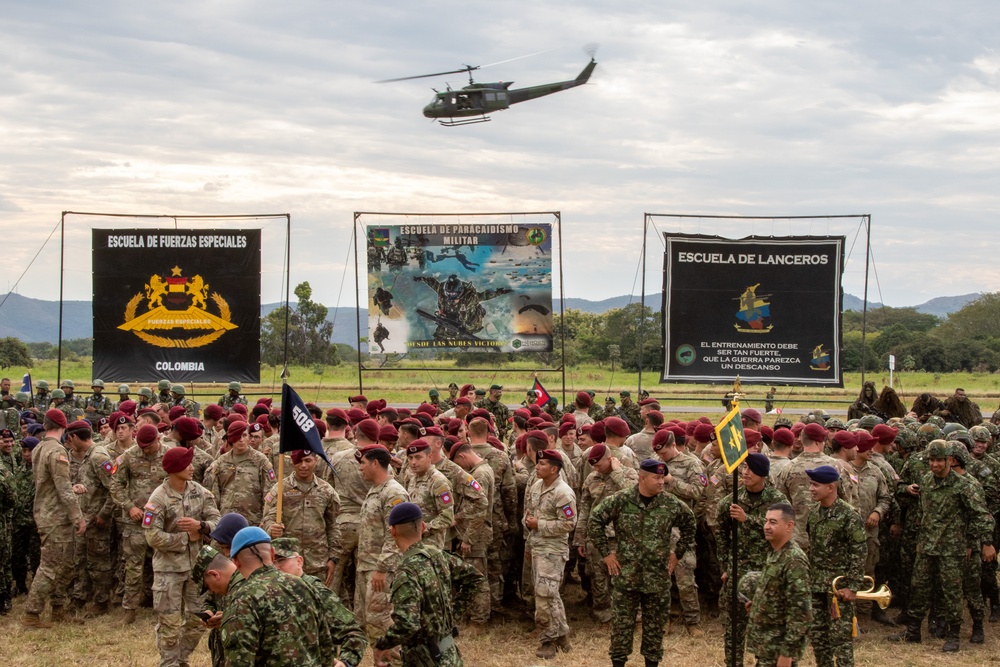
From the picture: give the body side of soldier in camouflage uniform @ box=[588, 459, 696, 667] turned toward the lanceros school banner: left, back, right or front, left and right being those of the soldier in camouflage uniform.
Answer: back

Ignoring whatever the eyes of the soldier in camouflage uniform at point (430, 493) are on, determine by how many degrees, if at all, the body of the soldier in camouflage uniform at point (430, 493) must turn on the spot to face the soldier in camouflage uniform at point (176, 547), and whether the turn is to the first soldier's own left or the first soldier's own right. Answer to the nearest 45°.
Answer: approximately 45° to the first soldier's own right

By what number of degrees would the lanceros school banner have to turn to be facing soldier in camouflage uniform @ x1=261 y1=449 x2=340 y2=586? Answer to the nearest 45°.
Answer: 0° — it already faces them

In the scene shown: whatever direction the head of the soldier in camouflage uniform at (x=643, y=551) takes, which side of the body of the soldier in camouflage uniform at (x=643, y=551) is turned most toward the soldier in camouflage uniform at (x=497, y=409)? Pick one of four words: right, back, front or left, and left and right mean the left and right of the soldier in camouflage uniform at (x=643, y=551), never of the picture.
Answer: back

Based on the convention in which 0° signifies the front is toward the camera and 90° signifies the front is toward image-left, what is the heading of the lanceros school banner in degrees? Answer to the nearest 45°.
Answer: approximately 0°

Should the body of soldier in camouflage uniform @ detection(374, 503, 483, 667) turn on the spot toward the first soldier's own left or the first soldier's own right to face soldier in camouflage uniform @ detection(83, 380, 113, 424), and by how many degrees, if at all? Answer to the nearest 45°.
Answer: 0° — they already face them

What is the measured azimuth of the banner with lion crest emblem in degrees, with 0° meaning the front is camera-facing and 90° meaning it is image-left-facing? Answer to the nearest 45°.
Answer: approximately 0°

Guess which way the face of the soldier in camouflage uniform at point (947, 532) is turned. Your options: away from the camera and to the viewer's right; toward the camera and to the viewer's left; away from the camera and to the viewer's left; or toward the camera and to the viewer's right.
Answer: toward the camera and to the viewer's left

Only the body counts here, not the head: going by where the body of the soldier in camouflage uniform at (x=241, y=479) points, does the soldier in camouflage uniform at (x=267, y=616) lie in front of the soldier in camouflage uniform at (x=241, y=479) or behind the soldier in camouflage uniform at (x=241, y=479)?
in front

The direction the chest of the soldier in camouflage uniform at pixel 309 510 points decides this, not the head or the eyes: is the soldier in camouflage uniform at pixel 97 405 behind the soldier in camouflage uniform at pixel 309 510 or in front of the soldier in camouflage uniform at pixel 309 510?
behind

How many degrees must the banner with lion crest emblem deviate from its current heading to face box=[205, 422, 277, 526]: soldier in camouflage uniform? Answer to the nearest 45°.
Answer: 0° — it already faces them

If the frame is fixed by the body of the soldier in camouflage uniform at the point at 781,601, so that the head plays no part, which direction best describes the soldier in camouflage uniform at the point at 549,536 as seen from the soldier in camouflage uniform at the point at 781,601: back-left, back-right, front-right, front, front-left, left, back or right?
right
